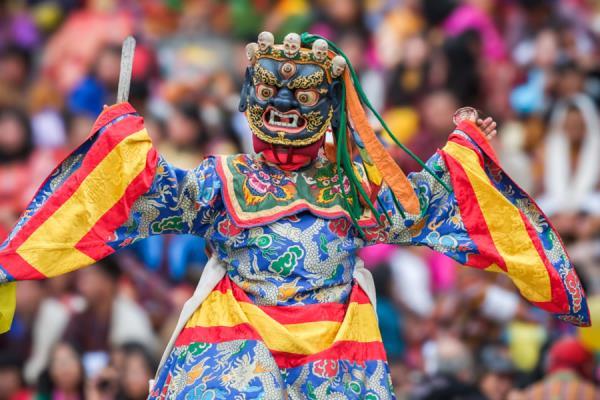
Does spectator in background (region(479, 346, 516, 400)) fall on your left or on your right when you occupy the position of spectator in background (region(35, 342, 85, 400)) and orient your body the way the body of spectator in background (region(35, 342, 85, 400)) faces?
on your left

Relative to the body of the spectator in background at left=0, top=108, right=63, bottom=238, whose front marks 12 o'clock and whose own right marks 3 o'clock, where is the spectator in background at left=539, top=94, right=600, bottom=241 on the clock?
the spectator in background at left=539, top=94, right=600, bottom=241 is roughly at 10 o'clock from the spectator in background at left=0, top=108, right=63, bottom=238.

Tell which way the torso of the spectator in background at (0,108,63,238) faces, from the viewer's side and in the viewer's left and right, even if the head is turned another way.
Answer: facing the viewer

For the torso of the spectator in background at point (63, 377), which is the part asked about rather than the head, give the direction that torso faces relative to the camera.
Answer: toward the camera

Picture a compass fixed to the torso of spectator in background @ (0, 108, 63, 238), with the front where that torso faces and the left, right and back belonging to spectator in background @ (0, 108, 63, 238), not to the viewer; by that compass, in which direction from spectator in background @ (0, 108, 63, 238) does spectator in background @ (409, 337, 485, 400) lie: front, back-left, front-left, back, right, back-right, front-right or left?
front-left

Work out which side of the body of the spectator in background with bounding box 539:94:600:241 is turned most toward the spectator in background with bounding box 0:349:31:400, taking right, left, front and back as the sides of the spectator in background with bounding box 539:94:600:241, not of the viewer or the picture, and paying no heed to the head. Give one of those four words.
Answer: right

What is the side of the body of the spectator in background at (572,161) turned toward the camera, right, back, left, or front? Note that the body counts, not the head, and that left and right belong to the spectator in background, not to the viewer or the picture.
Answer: front

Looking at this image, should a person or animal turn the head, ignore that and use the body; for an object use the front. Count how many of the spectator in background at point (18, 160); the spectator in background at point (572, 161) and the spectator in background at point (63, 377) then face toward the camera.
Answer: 3

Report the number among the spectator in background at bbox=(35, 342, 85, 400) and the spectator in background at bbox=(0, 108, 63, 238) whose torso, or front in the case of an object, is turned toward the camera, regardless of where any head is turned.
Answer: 2

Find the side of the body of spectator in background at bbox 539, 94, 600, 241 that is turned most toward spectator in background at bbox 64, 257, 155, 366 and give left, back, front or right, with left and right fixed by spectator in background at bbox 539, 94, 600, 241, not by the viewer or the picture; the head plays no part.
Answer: right
